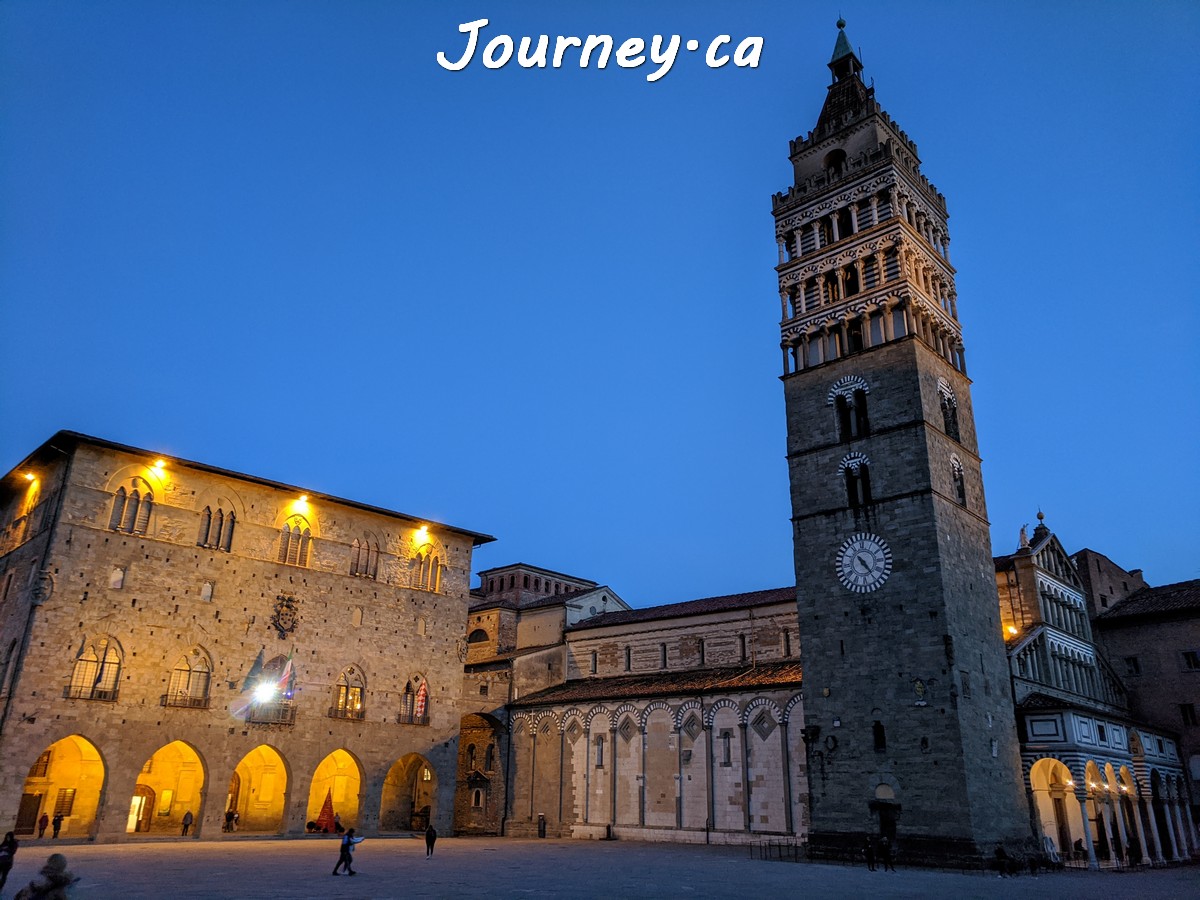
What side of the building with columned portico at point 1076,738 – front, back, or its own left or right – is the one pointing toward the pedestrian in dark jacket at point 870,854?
right

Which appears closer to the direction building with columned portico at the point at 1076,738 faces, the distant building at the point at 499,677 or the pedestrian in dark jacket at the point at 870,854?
the pedestrian in dark jacket

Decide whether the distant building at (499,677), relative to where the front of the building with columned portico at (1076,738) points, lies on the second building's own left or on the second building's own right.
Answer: on the second building's own right

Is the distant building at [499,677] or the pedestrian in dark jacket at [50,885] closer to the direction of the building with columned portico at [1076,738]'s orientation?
the pedestrian in dark jacket

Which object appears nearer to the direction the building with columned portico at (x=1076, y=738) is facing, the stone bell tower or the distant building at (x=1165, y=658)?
the stone bell tower

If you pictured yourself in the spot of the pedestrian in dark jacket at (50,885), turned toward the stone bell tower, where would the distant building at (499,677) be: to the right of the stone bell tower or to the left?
left

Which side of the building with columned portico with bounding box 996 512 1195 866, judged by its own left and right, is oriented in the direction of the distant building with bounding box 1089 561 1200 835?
left

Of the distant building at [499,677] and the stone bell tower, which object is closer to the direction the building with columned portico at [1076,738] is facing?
the stone bell tower

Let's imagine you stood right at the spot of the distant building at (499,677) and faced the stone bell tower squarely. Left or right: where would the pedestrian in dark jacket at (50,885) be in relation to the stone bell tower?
right

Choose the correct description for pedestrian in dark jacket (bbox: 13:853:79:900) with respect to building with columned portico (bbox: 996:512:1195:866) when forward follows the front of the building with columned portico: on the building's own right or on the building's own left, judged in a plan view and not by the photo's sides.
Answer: on the building's own right

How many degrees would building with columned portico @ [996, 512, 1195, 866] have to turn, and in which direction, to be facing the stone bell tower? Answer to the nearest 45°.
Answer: approximately 90° to its right
